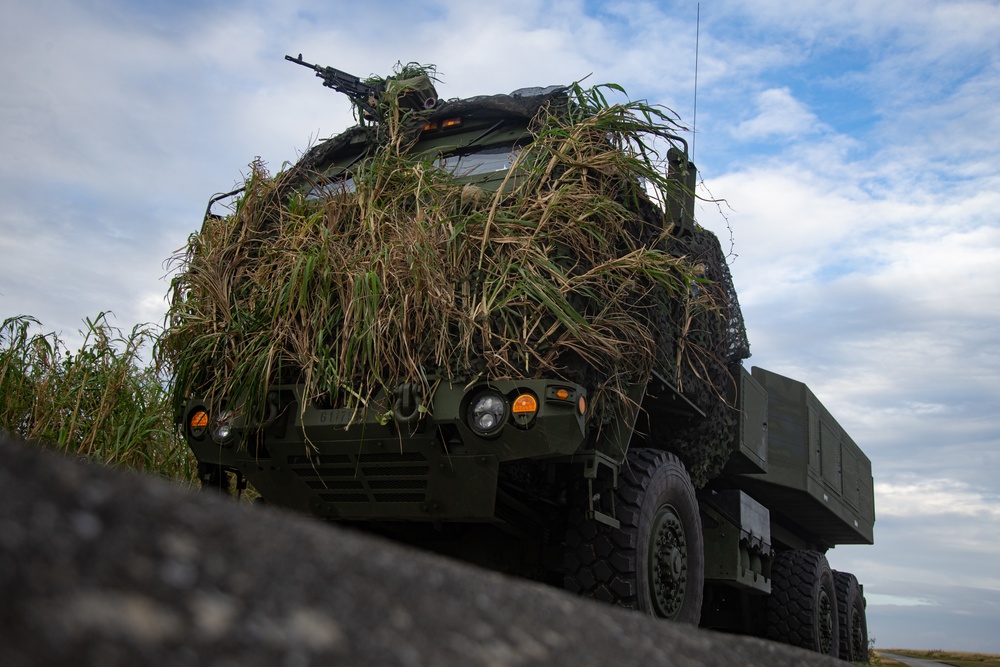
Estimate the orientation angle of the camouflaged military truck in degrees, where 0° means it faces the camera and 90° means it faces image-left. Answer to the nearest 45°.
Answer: approximately 45°
